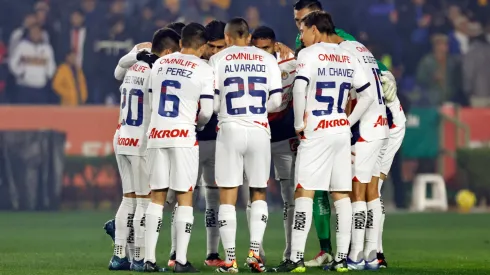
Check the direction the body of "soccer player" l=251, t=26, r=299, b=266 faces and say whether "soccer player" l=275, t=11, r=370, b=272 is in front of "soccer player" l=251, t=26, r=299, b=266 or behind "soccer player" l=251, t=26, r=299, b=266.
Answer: in front

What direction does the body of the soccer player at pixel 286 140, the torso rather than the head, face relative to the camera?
toward the camera

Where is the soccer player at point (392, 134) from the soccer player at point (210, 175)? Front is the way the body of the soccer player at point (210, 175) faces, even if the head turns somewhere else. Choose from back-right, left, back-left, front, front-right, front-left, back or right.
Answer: left

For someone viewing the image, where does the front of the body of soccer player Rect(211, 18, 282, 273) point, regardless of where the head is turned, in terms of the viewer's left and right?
facing away from the viewer

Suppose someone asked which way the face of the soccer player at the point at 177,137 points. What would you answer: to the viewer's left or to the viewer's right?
to the viewer's right

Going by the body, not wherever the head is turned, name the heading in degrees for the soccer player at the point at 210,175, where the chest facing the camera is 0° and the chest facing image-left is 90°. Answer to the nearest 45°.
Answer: approximately 0°

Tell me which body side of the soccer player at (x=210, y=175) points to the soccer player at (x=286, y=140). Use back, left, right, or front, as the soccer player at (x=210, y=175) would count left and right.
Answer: left

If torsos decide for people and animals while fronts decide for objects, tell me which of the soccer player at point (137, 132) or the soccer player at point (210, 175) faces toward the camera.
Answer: the soccer player at point (210, 175)

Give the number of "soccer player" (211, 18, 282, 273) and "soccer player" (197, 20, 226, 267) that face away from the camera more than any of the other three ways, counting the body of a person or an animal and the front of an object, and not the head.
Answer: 1

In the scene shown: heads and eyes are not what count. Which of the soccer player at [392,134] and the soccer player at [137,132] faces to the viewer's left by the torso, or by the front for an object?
the soccer player at [392,134]

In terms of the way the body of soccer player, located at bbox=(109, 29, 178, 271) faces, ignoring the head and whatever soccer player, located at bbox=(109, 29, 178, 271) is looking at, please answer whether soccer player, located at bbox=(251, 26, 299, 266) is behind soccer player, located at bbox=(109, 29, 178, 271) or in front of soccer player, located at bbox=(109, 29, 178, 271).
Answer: in front

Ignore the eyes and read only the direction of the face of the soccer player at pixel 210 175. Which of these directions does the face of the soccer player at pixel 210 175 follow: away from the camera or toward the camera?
toward the camera

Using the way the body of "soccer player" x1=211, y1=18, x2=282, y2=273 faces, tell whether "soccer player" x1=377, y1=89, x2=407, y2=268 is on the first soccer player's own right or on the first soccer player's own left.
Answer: on the first soccer player's own right
